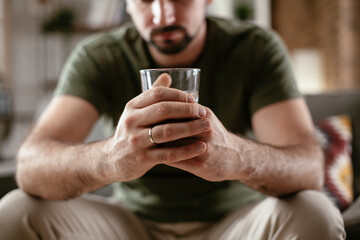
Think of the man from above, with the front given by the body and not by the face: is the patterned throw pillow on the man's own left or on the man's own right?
on the man's own left

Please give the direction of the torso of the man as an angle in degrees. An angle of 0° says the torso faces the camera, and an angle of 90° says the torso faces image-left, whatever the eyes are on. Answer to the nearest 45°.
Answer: approximately 0°
